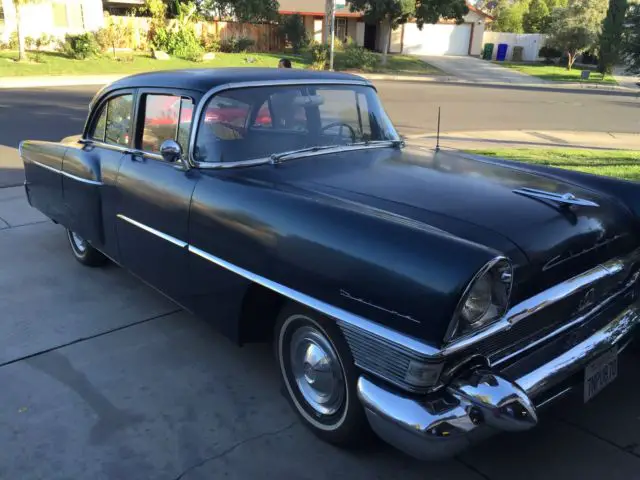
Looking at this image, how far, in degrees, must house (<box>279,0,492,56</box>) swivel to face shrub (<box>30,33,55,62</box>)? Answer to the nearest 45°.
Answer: approximately 45° to its right

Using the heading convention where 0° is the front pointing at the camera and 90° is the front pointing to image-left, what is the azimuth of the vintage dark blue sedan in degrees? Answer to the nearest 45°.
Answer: approximately 315°

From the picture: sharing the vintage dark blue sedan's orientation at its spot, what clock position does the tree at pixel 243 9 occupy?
The tree is roughly at 7 o'clock from the vintage dark blue sedan.

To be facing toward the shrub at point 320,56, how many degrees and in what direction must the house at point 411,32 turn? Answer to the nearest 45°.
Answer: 0° — it already faces it

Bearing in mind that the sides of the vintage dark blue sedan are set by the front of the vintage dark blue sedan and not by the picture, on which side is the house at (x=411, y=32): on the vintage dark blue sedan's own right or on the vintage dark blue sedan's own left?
on the vintage dark blue sedan's own left

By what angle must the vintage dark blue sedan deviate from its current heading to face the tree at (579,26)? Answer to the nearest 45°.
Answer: approximately 135° to its left

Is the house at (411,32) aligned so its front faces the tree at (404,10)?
yes

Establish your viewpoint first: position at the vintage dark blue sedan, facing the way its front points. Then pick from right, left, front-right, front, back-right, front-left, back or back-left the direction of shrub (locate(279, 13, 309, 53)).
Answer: back-left

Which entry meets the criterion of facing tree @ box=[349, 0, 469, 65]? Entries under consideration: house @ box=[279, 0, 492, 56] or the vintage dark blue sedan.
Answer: the house

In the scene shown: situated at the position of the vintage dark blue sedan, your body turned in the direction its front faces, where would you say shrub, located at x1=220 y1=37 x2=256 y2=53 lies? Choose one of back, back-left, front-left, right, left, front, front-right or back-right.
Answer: back-left
